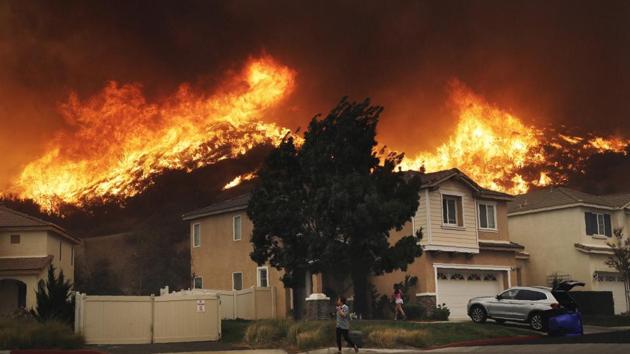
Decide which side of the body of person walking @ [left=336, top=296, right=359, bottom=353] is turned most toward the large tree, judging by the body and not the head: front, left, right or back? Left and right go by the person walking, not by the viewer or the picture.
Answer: right

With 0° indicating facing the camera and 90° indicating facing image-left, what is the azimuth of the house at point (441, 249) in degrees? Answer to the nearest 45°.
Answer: approximately 315°

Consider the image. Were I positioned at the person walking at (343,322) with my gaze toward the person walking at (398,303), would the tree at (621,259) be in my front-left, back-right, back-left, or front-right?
front-right

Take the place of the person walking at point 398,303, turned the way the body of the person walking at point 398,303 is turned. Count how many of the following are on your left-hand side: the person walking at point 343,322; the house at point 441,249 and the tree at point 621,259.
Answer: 1

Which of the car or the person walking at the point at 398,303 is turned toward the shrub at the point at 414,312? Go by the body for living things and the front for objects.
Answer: the car

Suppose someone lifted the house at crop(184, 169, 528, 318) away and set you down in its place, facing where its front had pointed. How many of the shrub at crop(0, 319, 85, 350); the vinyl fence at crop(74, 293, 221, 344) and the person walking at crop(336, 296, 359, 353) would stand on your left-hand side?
0

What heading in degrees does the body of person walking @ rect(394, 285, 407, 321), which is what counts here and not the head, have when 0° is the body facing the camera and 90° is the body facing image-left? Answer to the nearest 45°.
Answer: approximately 90°

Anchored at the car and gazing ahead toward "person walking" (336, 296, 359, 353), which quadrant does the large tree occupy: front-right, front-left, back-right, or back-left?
front-right

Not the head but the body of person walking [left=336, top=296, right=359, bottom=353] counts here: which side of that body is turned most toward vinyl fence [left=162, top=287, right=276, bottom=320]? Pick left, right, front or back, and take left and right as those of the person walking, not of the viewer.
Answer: right

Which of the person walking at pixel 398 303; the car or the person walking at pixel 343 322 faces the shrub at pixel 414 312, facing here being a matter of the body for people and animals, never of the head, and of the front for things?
the car

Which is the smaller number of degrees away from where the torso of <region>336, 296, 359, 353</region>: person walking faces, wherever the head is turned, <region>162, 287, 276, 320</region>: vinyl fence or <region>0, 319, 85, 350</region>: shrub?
the shrub

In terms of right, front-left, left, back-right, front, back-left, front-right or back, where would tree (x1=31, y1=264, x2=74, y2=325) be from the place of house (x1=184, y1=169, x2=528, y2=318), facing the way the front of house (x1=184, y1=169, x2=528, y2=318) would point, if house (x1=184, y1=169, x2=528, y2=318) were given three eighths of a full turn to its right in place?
front-left

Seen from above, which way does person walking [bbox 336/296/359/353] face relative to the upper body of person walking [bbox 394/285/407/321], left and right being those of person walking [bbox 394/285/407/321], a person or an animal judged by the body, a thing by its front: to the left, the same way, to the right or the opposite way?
the same way

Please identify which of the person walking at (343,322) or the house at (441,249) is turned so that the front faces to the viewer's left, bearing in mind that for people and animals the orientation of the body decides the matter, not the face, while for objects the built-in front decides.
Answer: the person walking

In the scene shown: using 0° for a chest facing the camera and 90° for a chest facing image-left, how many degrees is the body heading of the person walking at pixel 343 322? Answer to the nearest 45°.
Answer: approximately 90°
